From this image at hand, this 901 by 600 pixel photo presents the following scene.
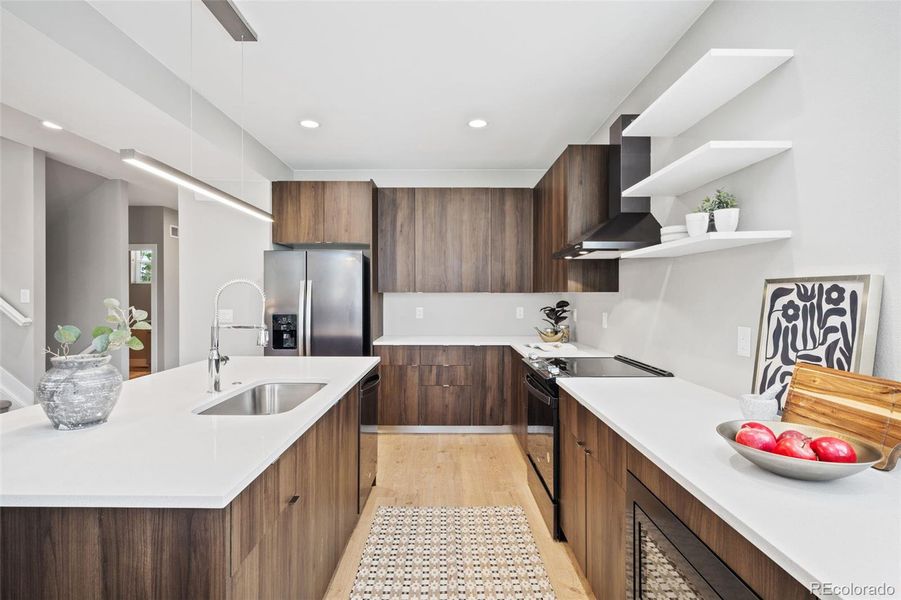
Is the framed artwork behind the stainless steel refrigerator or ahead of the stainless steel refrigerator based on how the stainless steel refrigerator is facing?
ahead

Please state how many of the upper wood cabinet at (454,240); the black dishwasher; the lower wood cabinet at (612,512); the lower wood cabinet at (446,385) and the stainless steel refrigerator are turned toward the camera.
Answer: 3

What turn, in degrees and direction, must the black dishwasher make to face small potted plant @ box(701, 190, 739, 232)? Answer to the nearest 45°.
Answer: approximately 45° to its right

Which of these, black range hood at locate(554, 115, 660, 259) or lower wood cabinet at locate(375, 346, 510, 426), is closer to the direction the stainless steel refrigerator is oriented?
the black range hood

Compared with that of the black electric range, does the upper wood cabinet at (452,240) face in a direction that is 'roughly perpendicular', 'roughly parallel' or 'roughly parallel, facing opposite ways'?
roughly perpendicular

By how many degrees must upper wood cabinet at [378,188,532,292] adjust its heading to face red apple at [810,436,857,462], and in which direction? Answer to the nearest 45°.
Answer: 0° — it already faces it

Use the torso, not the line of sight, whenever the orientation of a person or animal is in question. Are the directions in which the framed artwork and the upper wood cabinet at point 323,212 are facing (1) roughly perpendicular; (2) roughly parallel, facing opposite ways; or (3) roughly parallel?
roughly perpendicular

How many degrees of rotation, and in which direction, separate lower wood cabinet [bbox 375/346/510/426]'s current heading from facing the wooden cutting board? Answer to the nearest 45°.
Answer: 0° — it already faces it

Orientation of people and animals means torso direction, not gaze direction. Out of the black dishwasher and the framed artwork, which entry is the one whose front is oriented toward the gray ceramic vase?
the framed artwork

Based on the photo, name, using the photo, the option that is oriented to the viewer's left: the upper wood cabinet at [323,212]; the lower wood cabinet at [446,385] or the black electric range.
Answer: the black electric range

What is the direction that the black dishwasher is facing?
to the viewer's right

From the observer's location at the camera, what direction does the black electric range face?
facing to the left of the viewer
